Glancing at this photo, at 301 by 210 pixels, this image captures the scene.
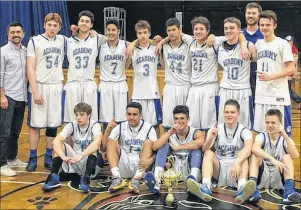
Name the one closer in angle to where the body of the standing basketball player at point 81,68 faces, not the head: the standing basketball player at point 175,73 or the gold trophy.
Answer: the gold trophy

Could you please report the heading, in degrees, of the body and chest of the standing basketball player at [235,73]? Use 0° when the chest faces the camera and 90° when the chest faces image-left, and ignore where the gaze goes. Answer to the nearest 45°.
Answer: approximately 0°

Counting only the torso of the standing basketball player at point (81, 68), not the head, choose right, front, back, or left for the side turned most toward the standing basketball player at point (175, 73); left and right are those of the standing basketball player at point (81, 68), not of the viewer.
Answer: left

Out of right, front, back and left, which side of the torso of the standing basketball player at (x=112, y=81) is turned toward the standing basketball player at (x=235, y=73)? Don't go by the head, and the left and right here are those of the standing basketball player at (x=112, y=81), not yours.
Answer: left

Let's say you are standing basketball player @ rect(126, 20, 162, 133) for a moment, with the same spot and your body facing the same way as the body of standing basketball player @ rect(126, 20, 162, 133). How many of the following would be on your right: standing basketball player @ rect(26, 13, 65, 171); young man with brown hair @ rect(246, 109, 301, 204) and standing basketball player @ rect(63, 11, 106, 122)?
2

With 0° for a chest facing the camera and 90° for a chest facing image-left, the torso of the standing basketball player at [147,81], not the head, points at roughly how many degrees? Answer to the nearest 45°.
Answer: approximately 0°

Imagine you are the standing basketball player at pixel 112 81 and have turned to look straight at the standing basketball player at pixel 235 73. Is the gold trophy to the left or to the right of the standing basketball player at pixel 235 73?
right

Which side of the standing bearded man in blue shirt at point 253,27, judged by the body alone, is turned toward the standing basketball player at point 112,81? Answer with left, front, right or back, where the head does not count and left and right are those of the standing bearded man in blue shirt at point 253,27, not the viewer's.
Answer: right
